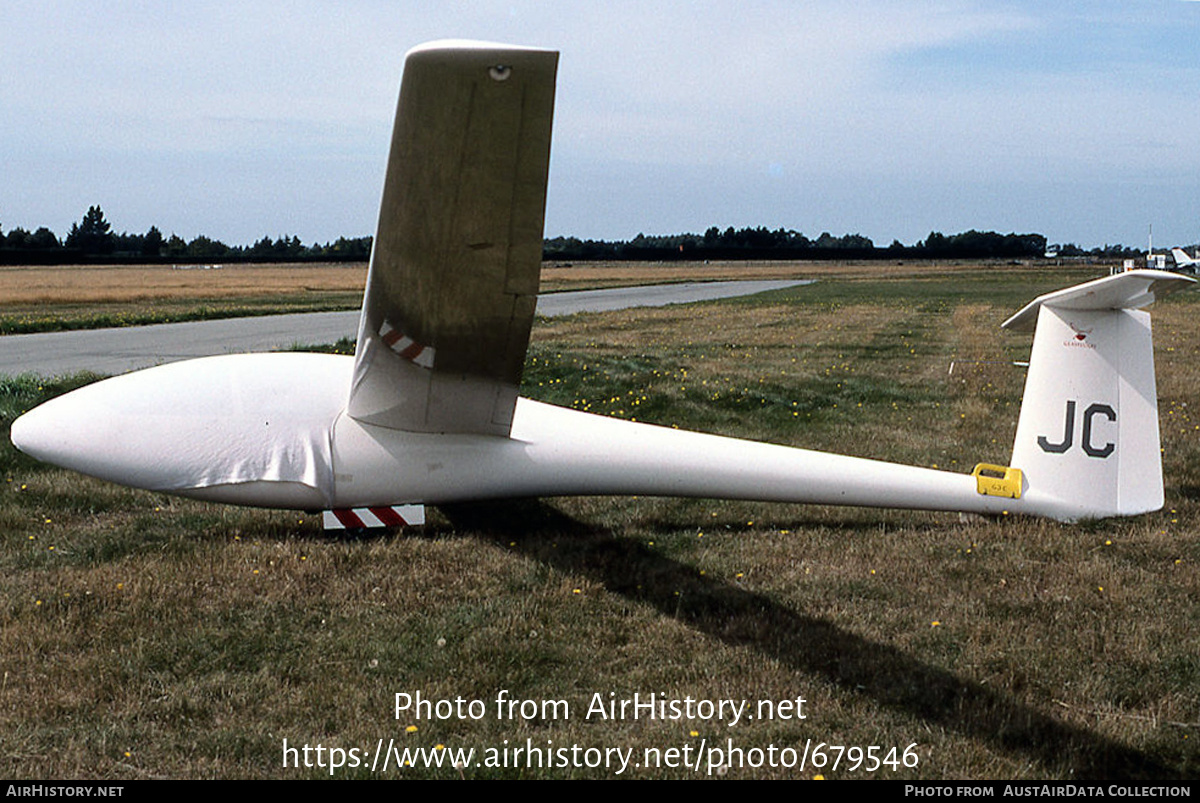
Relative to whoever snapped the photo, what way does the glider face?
facing to the left of the viewer
